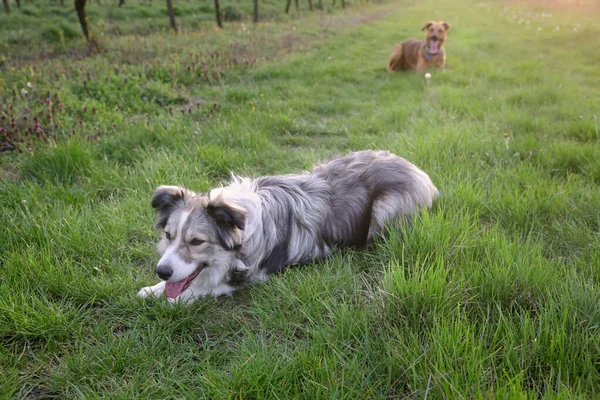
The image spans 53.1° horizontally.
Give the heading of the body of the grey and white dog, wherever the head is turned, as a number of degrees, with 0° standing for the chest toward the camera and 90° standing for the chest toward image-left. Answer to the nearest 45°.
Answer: approximately 45°

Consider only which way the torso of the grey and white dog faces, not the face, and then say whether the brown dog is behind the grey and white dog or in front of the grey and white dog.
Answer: behind

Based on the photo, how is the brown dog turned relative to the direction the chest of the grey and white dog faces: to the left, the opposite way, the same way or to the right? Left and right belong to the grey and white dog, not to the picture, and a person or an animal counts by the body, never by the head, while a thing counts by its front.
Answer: to the left

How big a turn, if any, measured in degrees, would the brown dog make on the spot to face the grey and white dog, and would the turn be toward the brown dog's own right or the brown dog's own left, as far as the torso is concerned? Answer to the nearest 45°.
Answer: approximately 45° to the brown dog's own right

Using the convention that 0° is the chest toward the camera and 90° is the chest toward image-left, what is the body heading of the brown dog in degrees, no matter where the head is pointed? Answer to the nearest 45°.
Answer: approximately 315°
